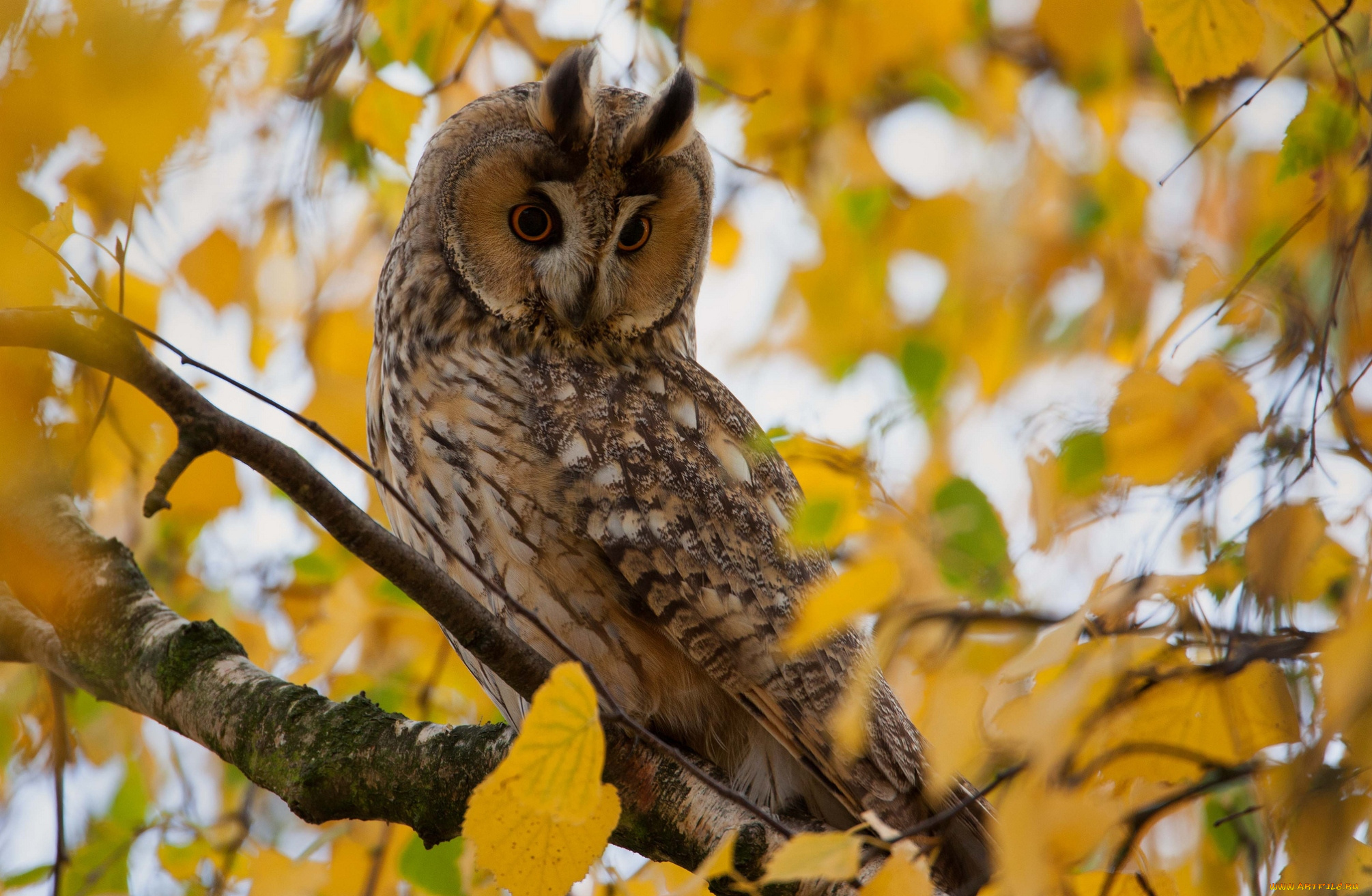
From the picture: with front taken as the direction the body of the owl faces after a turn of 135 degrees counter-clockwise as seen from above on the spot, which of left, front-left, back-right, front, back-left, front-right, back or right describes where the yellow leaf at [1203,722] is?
front-right

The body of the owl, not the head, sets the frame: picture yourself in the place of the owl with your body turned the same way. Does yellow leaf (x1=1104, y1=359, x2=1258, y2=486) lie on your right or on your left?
on your left

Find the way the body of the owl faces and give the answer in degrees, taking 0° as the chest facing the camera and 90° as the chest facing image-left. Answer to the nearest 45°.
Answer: approximately 45°

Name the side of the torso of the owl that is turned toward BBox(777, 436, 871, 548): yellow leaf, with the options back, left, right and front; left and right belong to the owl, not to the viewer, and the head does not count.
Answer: left

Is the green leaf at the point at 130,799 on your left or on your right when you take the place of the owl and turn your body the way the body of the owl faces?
on your right
